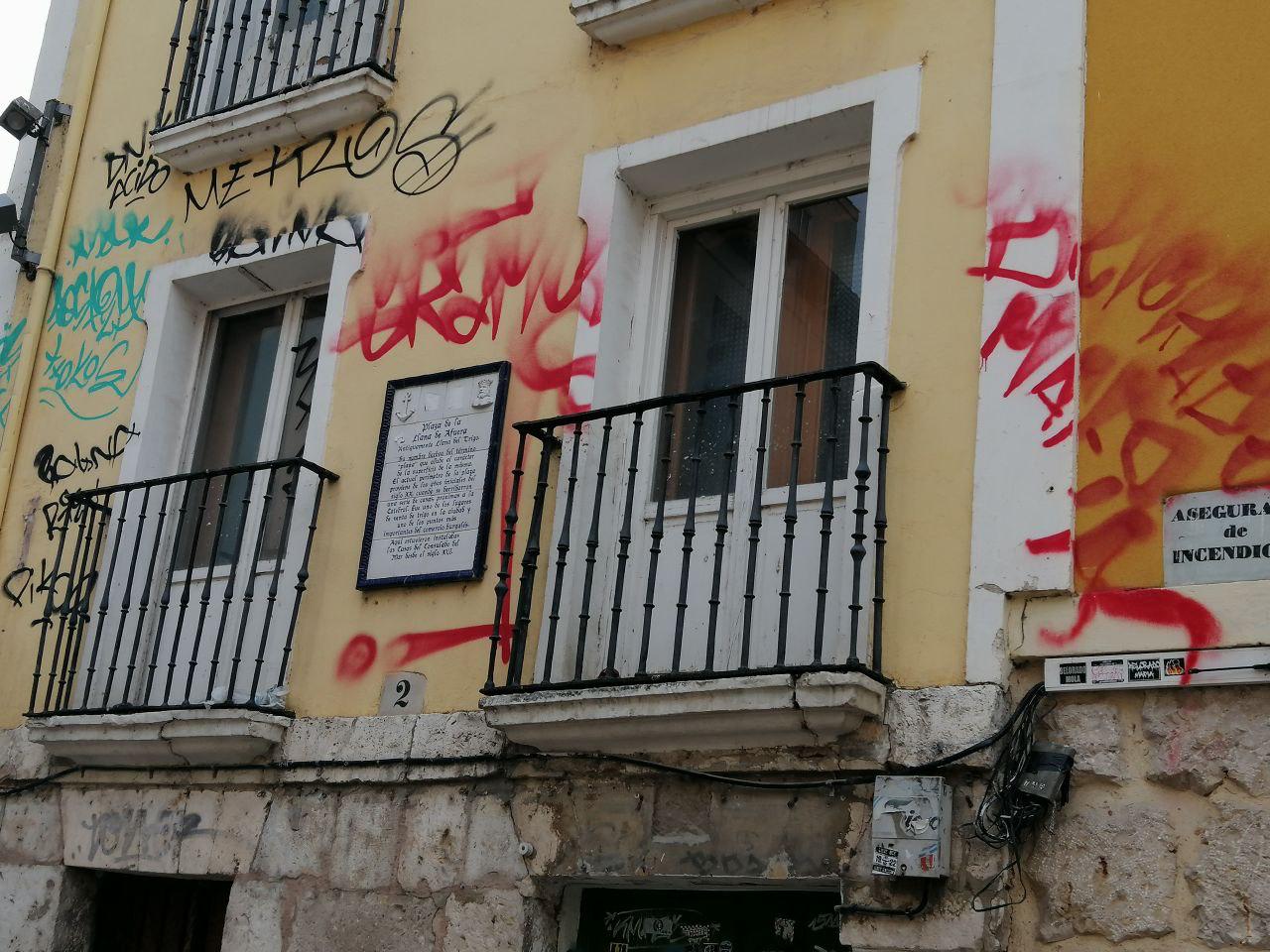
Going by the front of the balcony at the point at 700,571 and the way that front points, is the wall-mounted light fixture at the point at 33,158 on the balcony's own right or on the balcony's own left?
on the balcony's own right

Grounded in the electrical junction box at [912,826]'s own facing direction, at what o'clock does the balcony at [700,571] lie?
The balcony is roughly at 4 o'clock from the electrical junction box.

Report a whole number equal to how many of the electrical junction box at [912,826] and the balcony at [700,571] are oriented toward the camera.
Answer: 2

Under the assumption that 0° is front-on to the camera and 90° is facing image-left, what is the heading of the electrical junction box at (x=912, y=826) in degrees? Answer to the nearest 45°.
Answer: approximately 0°

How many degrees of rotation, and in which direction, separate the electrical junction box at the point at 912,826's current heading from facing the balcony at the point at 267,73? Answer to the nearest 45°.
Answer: approximately 135° to its right
